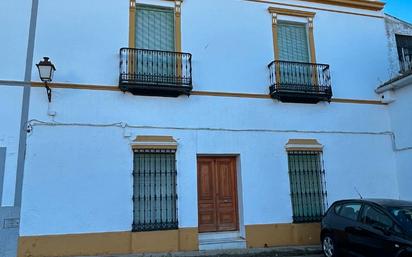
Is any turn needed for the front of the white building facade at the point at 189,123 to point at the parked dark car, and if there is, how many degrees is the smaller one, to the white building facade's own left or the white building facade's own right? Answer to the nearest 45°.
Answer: approximately 45° to the white building facade's own left

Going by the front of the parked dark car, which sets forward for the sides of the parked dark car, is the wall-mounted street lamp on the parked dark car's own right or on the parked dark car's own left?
on the parked dark car's own right

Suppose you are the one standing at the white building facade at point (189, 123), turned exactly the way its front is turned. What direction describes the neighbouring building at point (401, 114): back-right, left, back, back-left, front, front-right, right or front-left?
left

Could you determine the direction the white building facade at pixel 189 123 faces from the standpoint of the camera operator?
facing the viewer
